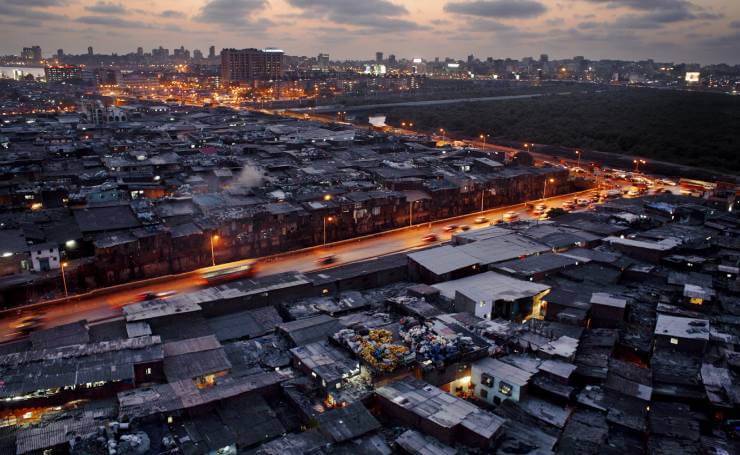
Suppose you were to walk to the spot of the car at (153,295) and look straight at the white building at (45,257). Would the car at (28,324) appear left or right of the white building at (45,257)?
left
